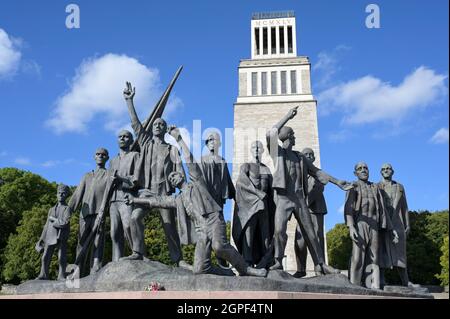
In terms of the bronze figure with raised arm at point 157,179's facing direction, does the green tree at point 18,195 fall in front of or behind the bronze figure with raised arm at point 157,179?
behind

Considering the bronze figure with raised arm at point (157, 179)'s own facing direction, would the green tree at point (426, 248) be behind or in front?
behind

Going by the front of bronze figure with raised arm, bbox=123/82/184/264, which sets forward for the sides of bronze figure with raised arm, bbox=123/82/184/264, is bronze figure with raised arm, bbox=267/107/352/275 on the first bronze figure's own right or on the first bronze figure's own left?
on the first bronze figure's own left

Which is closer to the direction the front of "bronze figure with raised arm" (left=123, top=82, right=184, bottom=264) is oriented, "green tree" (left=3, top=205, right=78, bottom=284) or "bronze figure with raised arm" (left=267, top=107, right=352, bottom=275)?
the bronze figure with raised arm

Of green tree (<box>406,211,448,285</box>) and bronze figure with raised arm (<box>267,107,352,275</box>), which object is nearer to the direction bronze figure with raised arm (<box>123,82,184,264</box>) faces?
the bronze figure with raised arm

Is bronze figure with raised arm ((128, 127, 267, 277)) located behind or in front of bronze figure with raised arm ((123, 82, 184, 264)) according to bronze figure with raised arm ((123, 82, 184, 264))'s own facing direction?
in front

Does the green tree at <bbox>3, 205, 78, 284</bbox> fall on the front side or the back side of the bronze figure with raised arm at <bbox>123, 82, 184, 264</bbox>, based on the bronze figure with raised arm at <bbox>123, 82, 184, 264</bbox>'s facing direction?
on the back side

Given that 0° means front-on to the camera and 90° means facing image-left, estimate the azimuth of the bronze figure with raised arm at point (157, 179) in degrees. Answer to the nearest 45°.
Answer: approximately 0°
